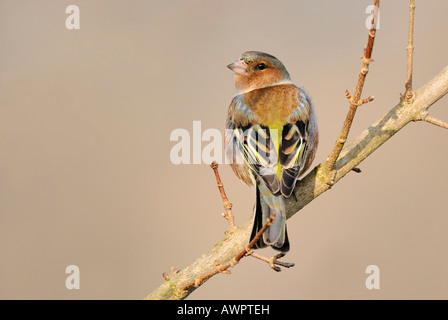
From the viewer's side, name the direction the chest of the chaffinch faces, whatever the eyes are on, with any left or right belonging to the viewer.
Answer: facing away from the viewer
